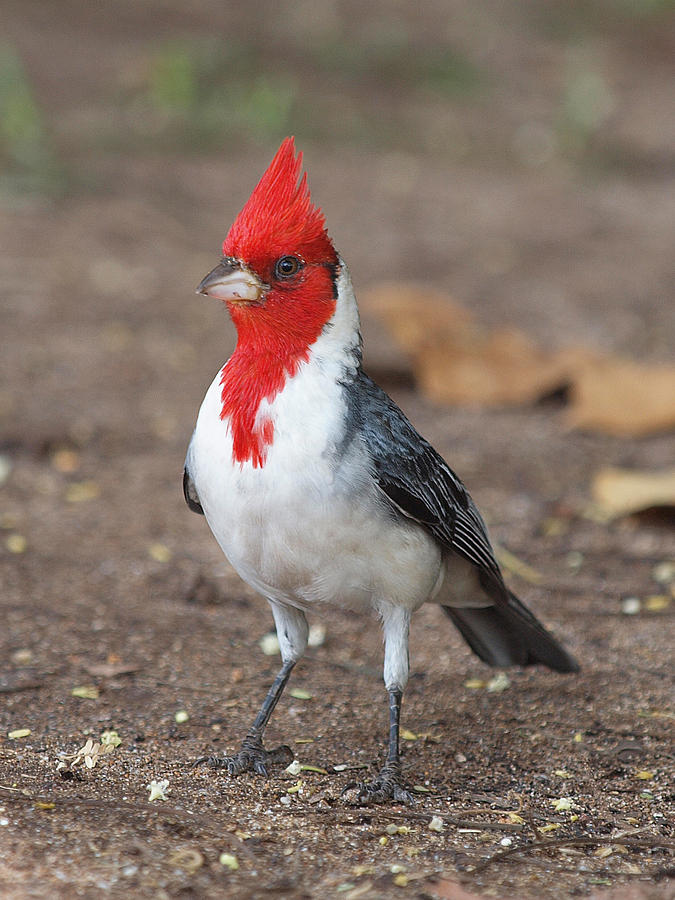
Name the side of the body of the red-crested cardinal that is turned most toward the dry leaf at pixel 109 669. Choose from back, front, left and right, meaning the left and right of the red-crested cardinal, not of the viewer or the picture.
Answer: right

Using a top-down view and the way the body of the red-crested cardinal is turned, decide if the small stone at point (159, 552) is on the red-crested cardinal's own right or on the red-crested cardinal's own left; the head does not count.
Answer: on the red-crested cardinal's own right

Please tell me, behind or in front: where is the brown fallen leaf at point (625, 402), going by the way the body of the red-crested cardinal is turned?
behind

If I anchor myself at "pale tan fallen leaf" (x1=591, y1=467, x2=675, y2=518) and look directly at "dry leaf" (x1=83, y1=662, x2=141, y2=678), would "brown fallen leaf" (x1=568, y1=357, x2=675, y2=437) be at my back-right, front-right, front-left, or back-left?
back-right

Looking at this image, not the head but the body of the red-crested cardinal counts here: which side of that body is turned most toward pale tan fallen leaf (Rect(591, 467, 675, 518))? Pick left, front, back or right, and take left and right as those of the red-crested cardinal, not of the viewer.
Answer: back

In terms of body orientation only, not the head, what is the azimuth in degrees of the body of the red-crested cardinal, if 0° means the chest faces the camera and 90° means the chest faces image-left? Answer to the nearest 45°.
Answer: approximately 45°

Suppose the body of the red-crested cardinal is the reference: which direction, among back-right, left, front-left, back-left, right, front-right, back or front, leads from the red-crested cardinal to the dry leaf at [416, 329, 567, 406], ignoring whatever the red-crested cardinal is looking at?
back-right

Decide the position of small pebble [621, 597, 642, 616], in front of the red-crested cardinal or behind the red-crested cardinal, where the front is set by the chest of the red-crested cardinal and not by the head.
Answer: behind
